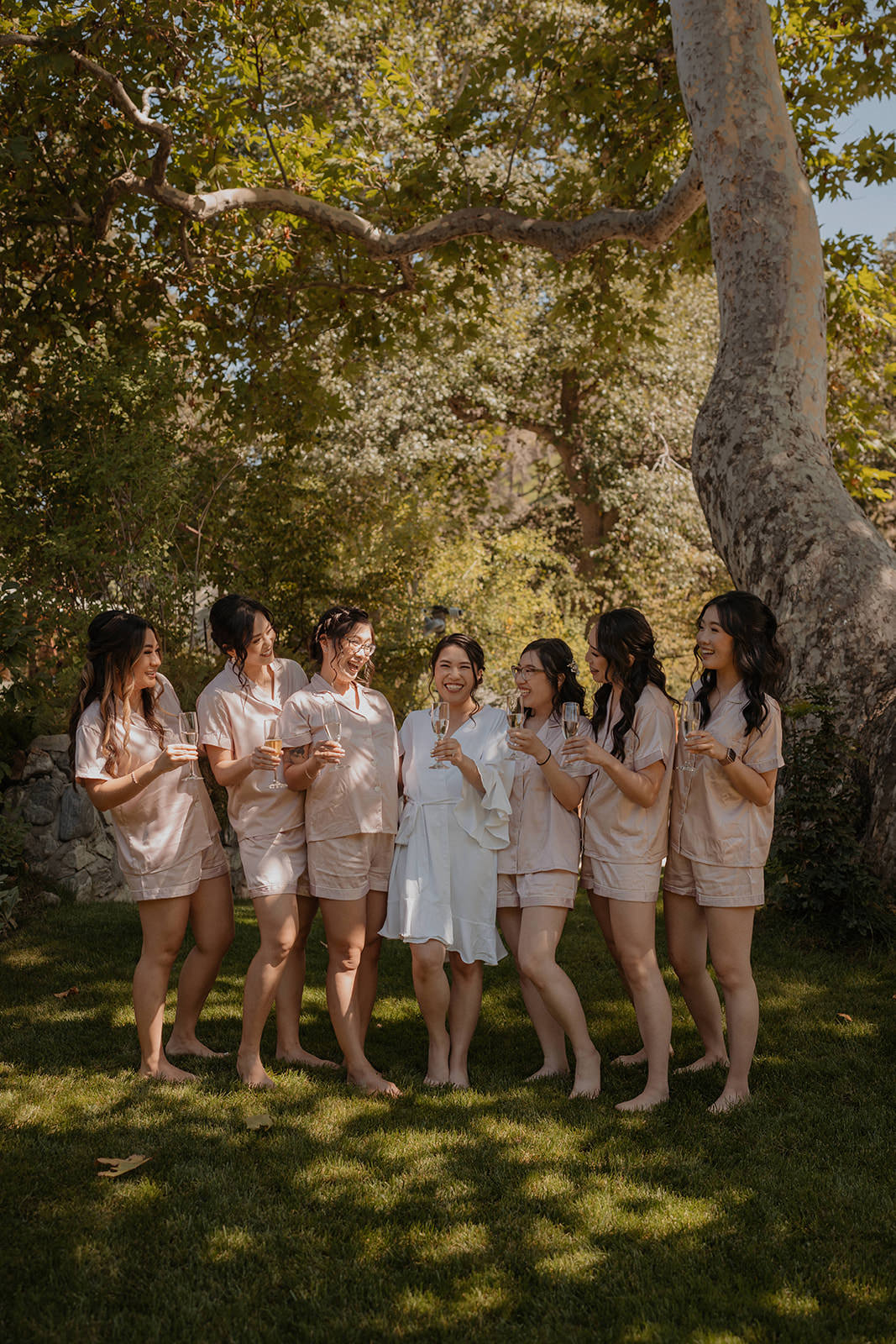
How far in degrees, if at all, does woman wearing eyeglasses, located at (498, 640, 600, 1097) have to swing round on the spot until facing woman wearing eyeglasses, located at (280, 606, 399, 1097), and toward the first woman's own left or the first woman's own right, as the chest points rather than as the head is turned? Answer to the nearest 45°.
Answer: approximately 45° to the first woman's own right

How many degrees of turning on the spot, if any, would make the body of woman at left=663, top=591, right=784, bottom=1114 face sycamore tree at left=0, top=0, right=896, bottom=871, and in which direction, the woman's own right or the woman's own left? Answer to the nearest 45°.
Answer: approximately 135° to the woman's own right

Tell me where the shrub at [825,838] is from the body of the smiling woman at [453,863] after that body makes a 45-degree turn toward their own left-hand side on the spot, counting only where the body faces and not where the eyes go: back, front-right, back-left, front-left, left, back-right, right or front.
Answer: left

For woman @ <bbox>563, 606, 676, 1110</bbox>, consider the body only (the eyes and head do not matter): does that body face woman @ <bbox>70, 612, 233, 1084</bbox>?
yes

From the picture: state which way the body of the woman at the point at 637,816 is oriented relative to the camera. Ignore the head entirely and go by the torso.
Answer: to the viewer's left

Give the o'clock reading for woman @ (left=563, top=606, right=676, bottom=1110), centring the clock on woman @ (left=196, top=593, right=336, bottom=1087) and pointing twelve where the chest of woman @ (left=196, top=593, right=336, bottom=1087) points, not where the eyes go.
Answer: woman @ (left=563, top=606, right=676, bottom=1110) is roughly at 11 o'clock from woman @ (left=196, top=593, right=336, bottom=1087).

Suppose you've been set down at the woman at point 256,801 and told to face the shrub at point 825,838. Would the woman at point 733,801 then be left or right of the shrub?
right
